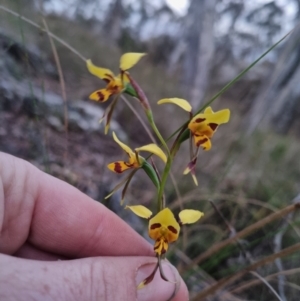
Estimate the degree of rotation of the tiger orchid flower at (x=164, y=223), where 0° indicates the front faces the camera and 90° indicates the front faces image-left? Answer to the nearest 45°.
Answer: approximately 0°

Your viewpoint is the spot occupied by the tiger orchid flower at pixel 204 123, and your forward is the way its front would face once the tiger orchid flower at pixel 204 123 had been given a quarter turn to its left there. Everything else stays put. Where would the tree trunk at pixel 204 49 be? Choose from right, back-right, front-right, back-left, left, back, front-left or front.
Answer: front-left

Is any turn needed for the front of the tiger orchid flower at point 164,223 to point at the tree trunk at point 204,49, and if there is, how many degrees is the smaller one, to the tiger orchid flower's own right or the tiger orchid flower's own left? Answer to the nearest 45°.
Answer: approximately 180°

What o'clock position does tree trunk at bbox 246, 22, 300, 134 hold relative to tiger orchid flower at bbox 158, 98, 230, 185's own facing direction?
The tree trunk is roughly at 8 o'clock from the tiger orchid flower.

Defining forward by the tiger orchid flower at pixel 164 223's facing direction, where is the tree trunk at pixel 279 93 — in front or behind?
behind
